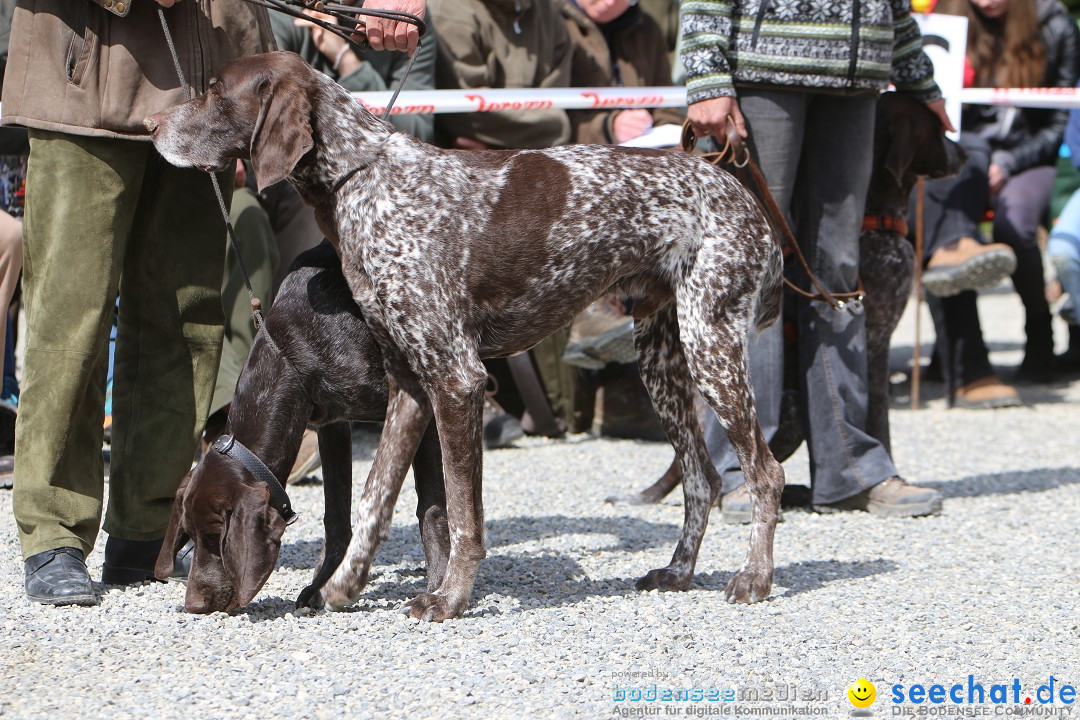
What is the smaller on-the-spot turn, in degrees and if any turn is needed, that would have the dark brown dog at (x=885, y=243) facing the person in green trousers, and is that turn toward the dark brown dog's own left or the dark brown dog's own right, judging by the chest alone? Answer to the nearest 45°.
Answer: approximately 135° to the dark brown dog's own right

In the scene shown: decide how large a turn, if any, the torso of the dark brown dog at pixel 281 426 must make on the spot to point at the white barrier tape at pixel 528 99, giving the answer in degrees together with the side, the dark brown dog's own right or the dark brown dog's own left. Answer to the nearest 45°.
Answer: approximately 135° to the dark brown dog's own right

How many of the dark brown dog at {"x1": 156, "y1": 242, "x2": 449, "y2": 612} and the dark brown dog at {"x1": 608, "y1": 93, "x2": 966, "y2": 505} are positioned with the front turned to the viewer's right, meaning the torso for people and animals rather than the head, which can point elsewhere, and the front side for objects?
1

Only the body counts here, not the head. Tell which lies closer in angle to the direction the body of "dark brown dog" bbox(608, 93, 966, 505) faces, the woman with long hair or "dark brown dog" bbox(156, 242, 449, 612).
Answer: the woman with long hair

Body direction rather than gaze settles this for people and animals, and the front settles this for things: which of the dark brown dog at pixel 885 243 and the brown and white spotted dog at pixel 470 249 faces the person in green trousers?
the brown and white spotted dog

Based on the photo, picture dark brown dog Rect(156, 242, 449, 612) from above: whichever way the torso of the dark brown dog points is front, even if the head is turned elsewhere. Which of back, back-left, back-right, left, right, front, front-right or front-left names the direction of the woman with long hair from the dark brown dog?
back

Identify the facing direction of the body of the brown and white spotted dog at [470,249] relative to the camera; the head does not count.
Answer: to the viewer's left

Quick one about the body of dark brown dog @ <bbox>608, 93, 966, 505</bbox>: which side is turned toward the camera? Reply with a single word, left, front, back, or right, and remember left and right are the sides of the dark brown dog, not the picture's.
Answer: right

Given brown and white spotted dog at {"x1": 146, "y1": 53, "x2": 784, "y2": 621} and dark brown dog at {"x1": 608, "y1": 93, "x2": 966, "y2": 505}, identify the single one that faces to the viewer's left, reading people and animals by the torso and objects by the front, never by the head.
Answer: the brown and white spotted dog
